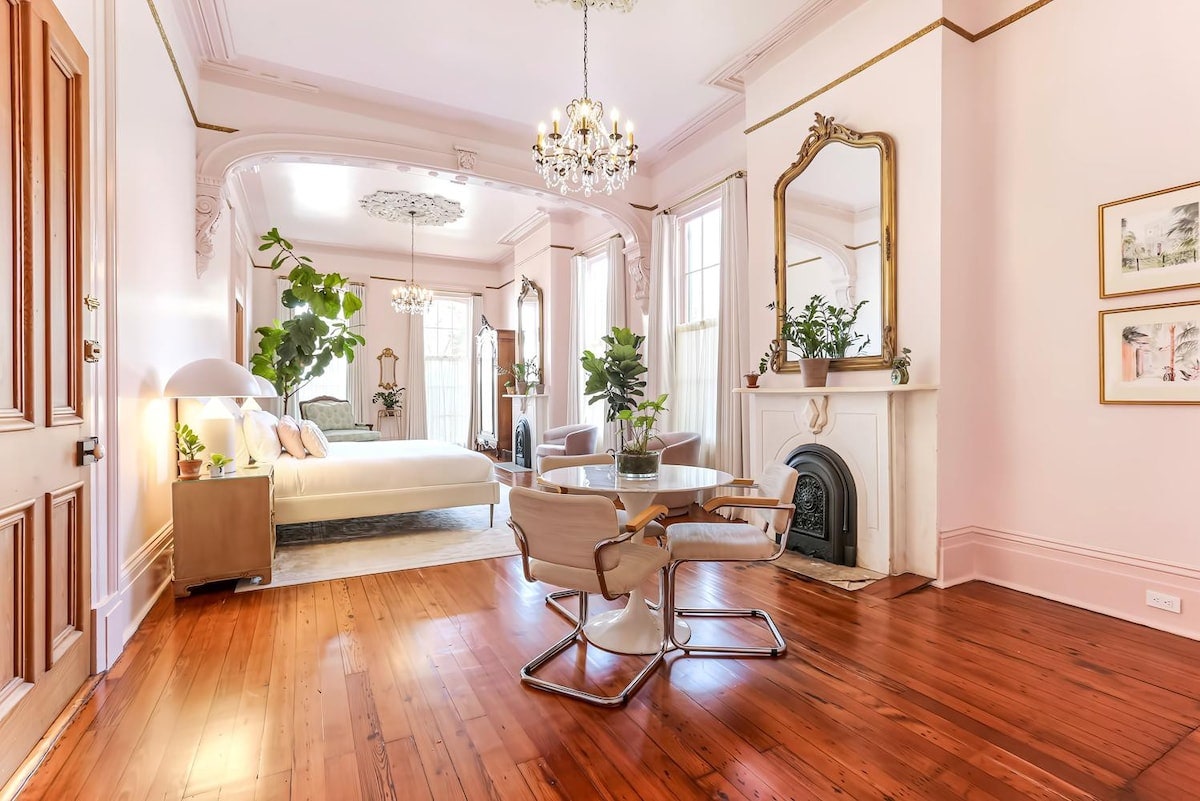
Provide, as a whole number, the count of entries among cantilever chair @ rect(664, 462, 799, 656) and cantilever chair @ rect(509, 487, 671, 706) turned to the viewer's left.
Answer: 1

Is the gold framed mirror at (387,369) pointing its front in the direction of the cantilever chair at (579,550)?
yes

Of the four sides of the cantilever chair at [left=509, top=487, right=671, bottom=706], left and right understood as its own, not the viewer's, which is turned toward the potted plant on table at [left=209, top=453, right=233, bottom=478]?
left

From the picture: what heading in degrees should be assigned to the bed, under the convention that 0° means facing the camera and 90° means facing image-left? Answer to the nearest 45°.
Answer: approximately 270°

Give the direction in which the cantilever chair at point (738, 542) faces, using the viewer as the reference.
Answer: facing to the left of the viewer

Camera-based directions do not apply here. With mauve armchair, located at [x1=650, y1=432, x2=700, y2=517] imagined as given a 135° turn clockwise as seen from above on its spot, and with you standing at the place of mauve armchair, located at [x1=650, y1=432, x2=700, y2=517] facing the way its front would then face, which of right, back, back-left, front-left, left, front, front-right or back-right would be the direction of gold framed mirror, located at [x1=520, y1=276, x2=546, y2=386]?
front-left

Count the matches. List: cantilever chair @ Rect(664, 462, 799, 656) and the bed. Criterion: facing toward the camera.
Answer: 0

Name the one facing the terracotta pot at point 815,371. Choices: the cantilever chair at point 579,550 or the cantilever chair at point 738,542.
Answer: the cantilever chair at point 579,550

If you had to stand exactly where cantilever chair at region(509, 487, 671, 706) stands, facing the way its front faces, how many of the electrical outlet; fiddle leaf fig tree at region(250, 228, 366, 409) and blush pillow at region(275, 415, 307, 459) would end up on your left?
2

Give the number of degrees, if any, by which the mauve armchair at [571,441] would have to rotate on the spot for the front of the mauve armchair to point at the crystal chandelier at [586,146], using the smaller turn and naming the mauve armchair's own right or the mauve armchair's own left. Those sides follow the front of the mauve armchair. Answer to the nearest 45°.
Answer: approximately 45° to the mauve armchair's own left

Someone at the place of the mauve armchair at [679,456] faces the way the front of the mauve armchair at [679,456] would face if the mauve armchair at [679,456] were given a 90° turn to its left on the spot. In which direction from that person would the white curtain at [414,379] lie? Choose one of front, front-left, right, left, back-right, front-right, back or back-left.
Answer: back

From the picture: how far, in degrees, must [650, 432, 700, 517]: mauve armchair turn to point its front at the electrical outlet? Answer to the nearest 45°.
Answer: approximately 90° to its left
